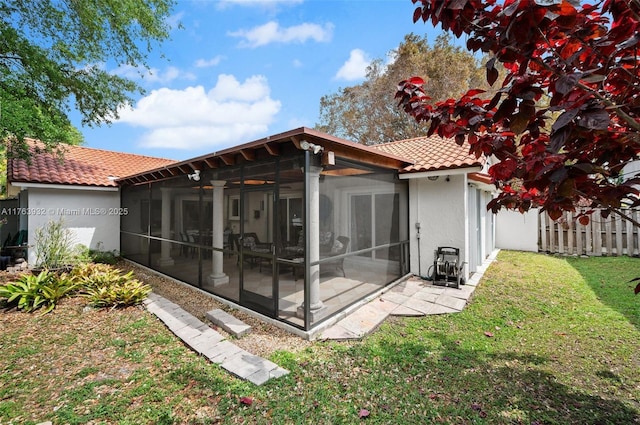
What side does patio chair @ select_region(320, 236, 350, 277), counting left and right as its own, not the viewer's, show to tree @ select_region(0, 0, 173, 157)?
front

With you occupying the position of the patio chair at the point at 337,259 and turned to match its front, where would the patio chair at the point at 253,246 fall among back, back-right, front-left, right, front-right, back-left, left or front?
front

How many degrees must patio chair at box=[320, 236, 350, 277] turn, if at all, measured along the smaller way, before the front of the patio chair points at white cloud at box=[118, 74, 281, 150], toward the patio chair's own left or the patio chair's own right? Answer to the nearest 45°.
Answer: approximately 45° to the patio chair's own right

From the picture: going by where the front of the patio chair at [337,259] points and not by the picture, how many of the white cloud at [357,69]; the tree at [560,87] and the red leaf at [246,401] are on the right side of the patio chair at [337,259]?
1

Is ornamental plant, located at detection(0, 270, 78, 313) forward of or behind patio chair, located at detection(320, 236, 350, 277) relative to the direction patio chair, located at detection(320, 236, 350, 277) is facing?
forward

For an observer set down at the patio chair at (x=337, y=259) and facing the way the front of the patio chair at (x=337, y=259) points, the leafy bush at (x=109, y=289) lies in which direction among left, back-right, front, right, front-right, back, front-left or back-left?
front

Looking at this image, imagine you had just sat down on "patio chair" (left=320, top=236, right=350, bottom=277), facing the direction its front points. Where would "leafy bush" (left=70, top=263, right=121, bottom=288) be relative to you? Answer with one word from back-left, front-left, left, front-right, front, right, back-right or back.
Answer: front

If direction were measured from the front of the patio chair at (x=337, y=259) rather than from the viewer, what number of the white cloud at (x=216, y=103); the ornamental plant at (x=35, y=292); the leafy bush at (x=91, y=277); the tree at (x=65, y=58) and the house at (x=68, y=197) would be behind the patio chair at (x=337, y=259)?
0

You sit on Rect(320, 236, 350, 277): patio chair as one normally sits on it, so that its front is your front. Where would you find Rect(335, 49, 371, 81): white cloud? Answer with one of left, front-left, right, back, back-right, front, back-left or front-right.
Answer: right

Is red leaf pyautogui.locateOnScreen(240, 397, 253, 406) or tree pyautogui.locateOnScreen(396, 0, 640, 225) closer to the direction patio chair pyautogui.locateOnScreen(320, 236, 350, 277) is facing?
the red leaf

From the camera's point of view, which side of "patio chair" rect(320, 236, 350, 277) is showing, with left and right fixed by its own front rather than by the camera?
left

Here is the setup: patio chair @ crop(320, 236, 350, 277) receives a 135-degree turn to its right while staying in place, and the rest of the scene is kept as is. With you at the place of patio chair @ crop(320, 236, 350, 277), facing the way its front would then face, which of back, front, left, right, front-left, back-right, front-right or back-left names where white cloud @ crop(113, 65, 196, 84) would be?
left

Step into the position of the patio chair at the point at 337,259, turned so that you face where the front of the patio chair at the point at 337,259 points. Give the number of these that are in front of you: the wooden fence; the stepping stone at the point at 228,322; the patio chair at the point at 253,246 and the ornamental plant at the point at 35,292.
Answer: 3

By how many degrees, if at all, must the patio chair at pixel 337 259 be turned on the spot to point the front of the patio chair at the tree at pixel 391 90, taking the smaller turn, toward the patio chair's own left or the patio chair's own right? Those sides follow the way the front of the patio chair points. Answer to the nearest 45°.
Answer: approximately 90° to the patio chair's own right
